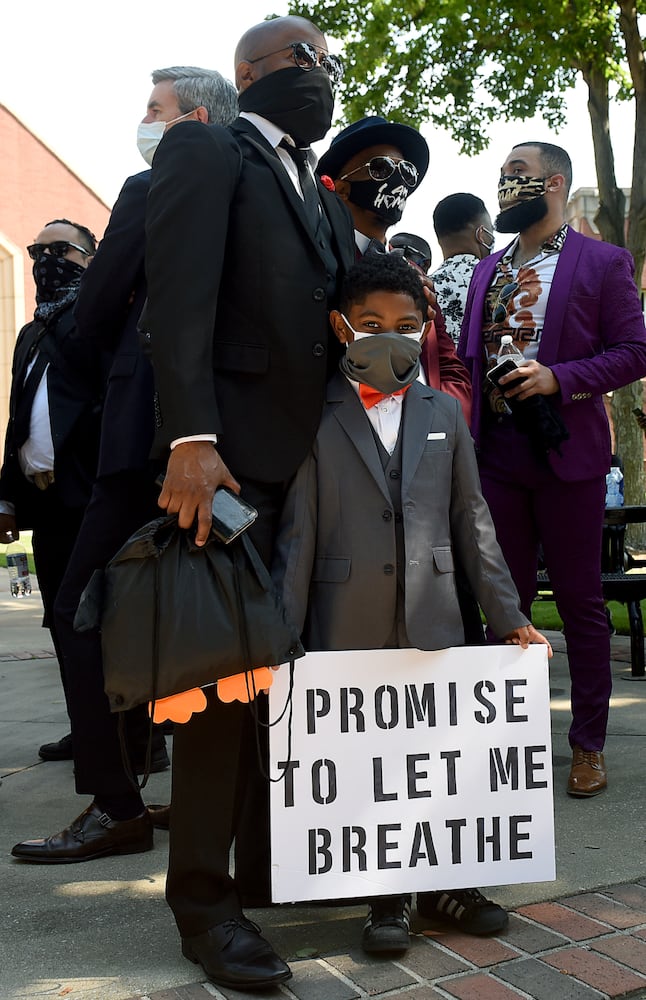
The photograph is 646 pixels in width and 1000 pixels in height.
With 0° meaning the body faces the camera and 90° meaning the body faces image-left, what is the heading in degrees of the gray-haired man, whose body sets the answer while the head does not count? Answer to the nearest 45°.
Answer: approximately 90°

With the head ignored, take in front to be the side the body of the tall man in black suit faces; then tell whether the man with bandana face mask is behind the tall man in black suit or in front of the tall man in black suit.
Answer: behind

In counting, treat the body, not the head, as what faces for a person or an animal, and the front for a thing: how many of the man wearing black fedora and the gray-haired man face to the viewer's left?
1

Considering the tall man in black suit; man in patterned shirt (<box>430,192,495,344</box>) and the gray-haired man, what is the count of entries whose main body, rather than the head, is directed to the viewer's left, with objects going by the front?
1

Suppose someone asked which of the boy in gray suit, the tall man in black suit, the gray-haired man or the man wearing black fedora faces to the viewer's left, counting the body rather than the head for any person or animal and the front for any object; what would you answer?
the gray-haired man

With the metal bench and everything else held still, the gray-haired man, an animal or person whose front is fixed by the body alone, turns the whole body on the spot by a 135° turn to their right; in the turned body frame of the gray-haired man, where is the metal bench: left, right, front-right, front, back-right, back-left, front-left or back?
front

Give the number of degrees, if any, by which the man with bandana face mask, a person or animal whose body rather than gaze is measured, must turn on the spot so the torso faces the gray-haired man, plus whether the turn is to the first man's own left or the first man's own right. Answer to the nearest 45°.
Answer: approximately 45° to the first man's own left
